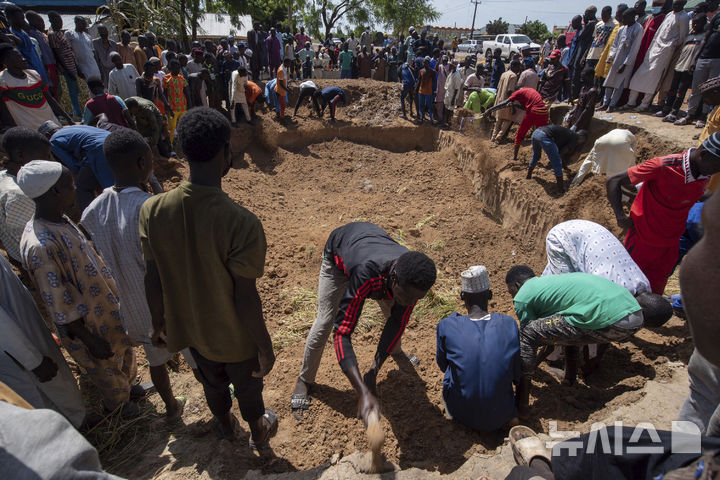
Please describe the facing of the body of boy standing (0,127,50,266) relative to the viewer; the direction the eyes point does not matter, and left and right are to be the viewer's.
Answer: facing away from the viewer and to the right of the viewer

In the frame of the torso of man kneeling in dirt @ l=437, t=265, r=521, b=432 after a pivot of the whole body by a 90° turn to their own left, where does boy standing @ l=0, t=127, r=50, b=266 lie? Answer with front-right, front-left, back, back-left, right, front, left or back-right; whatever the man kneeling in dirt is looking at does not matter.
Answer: front

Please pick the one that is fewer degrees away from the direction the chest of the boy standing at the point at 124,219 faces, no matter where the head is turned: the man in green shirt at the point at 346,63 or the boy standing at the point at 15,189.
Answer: the man in green shirt

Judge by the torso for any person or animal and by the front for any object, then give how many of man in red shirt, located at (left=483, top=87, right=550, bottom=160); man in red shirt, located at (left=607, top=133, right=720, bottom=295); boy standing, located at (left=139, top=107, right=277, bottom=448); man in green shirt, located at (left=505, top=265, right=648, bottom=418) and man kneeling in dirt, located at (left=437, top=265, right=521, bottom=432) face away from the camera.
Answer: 2

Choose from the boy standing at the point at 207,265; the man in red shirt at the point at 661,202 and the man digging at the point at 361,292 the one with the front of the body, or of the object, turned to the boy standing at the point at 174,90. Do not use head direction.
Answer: the boy standing at the point at 207,265

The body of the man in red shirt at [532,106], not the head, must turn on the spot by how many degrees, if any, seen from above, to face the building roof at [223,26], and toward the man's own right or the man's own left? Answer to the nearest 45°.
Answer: approximately 45° to the man's own right

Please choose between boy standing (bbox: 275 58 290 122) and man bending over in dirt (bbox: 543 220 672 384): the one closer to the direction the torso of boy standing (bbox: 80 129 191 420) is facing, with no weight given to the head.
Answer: the boy standing

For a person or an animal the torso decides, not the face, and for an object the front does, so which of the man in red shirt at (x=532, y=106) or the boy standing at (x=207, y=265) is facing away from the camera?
the boy standing

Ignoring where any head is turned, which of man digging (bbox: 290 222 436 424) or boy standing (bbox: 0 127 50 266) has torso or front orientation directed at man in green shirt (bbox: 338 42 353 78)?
the boy standing

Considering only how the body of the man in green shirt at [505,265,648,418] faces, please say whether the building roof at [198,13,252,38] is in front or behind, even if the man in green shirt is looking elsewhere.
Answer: in front

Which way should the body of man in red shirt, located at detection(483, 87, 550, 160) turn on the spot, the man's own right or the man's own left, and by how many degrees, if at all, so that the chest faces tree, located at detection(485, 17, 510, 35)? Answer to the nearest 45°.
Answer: approximately 90° to the man's own right

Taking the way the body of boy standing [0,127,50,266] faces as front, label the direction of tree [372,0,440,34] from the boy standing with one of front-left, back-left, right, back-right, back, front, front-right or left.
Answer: front

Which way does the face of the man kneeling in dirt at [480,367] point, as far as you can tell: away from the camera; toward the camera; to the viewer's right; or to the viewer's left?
away from the camera

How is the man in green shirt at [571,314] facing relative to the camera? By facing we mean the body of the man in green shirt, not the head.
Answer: to the viewer's left
